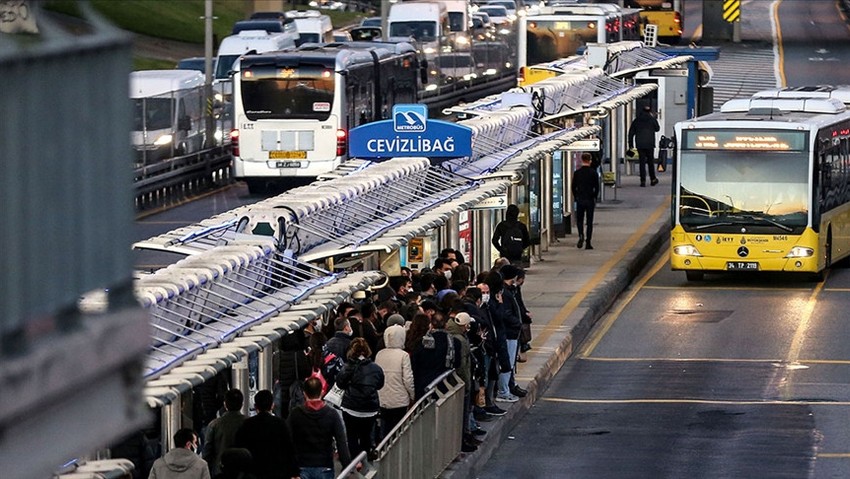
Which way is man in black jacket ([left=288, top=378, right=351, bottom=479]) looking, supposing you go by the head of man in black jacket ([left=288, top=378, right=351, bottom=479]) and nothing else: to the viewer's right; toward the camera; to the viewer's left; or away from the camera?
away from the camera

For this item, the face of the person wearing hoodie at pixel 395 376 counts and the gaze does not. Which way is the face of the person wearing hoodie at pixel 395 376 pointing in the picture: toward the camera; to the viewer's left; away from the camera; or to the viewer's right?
away from the camera

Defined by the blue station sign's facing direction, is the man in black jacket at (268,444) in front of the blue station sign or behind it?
in front

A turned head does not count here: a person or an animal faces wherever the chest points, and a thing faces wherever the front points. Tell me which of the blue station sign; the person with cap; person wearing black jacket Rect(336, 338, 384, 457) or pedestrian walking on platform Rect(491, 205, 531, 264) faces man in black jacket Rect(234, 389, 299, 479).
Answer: the blue station sign

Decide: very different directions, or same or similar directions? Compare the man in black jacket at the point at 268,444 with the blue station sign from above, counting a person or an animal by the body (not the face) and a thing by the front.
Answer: very different directions

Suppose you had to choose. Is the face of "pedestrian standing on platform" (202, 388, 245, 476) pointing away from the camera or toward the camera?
away from the camera

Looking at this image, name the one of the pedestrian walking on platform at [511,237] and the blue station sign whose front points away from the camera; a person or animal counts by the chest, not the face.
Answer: the pedestrian walking on platform

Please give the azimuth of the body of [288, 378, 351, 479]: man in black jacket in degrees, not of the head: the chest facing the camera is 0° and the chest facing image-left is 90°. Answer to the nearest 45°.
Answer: approximately 180°

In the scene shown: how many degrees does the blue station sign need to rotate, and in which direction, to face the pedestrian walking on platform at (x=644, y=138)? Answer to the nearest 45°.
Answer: approximately 180°

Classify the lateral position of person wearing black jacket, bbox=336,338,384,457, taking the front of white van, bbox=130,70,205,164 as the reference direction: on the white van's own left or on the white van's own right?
on the white van's own left

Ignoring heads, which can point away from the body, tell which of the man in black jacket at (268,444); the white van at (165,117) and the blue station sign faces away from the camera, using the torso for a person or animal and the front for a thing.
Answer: the man in black jacket

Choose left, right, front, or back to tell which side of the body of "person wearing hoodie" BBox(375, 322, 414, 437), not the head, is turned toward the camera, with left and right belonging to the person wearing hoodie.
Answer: back

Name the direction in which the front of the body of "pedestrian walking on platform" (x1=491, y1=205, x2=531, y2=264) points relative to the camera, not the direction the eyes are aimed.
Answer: away from the camera

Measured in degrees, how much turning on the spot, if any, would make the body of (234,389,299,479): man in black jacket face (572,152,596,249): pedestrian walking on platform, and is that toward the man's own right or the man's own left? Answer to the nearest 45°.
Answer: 0° — they already face them

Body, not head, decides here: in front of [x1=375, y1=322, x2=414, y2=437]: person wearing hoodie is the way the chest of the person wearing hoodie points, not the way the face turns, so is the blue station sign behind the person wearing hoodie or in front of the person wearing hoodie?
in front

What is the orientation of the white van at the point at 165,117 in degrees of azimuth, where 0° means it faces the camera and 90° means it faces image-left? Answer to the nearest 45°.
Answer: approximately 45°
